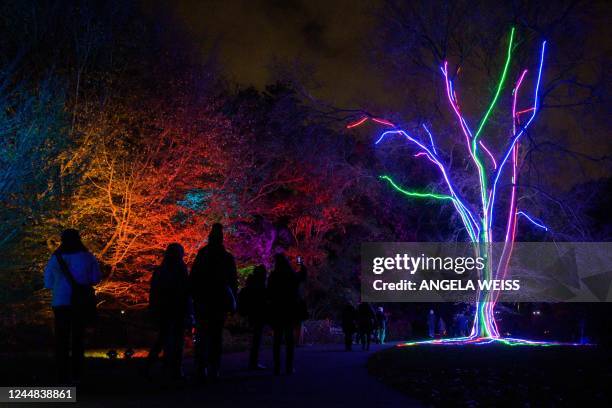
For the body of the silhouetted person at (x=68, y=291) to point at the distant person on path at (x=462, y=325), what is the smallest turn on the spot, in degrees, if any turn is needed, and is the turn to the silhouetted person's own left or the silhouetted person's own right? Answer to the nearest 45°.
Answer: approximately 45° to the silhouetted person's own right

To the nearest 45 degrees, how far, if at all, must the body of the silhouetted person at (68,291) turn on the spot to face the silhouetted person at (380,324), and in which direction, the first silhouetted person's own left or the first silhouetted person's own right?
approximately 45° to the first silhouetted person's own right

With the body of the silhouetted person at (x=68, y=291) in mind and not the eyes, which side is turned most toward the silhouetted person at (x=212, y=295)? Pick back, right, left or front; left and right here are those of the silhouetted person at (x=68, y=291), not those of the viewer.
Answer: right

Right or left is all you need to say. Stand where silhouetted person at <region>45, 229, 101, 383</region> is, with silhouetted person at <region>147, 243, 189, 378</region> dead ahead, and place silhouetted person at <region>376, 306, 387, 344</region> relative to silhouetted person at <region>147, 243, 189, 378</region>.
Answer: left

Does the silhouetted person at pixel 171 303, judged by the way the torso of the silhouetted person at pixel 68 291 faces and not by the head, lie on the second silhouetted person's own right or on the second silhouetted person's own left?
on the second silhouetted person's own right

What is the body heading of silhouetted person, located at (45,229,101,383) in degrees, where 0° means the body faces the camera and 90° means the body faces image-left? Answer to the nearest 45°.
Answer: approximately 180°

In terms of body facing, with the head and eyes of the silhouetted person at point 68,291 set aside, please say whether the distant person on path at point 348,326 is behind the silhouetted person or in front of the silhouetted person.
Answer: in front

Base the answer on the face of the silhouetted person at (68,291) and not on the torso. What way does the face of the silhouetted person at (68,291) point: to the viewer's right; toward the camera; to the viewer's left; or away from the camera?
away from the camera
